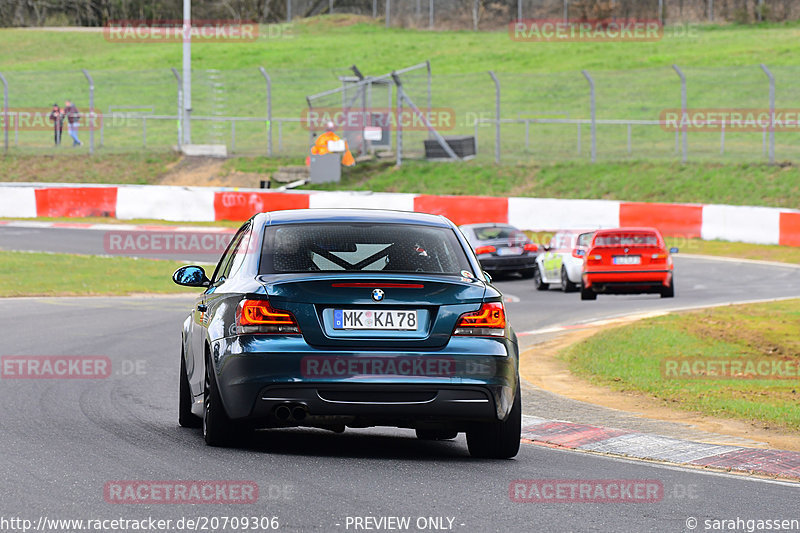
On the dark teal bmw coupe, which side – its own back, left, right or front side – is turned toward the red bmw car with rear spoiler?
front

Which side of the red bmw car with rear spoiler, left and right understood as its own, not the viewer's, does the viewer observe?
back

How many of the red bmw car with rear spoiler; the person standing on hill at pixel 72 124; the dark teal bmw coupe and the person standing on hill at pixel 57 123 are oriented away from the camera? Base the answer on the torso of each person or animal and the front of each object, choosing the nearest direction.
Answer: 2

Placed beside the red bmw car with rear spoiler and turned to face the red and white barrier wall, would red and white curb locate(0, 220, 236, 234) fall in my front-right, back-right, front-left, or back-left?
front-left

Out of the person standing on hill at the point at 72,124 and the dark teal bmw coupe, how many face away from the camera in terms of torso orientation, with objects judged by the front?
1

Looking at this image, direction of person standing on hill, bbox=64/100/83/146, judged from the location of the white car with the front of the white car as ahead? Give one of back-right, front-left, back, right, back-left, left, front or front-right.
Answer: front

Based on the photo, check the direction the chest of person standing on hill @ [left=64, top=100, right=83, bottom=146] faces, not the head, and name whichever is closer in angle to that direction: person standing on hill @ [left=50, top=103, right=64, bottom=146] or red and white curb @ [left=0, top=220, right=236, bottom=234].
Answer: the red and white curb

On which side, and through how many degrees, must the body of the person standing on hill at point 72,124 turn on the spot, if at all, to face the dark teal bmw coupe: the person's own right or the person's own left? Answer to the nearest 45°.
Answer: approximately 45° to the person's own left

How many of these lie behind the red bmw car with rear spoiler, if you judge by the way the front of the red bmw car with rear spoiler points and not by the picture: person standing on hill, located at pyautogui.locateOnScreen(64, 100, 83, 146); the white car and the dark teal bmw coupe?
1

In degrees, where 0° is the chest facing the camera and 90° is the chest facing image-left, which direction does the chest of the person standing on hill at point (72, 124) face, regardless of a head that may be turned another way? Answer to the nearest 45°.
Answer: approximately 45°

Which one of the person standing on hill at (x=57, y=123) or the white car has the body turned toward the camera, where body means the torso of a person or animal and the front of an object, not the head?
the person standing on hill

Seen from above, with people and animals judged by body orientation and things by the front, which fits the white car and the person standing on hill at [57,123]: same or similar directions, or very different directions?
very different directions

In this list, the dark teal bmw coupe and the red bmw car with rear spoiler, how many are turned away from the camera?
2

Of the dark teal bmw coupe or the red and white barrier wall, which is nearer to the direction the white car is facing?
the red and white barrier wall

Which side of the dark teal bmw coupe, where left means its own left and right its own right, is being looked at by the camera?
back

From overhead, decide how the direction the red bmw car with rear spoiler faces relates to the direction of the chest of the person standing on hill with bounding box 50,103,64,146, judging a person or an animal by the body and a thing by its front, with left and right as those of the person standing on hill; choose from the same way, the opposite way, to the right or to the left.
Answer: the opposite way

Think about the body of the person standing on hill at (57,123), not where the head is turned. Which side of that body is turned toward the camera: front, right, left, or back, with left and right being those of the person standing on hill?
front
